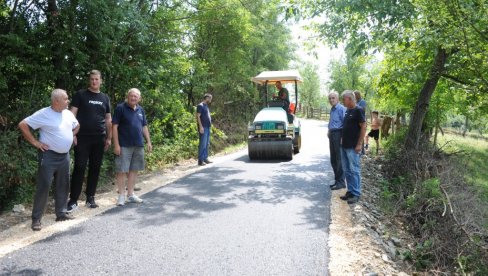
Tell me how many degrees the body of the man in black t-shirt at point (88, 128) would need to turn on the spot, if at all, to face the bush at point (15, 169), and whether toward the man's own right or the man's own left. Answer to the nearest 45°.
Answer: approximately 135° to the man's own right

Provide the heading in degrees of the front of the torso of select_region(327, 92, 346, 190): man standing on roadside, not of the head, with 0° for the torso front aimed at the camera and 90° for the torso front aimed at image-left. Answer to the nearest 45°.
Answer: approximately 45°

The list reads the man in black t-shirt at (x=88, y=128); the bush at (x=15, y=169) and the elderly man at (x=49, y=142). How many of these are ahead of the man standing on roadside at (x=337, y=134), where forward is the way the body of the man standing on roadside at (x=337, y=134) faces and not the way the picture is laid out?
3

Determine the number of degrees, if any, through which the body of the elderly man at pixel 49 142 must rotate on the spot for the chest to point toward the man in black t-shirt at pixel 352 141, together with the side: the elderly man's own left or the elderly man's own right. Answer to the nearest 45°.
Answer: approximately 45° to the elderly man's own left

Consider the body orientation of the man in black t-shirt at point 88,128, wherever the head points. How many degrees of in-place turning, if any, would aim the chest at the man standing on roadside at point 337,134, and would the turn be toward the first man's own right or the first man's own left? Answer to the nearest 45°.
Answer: approximately 90° to the first man's own left

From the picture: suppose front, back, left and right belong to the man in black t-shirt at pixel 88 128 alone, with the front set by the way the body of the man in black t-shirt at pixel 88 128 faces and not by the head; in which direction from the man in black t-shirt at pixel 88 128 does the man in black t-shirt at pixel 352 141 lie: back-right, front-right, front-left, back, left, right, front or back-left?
left

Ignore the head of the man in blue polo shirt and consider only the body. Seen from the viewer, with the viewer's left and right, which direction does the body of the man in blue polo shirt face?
facing the viewer and to the right of the viewer

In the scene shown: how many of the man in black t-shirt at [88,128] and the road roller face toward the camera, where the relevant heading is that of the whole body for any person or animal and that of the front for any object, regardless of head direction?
2

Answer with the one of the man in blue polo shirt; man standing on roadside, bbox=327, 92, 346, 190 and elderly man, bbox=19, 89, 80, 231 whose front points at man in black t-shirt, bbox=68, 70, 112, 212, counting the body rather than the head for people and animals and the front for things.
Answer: the man standing on roadside

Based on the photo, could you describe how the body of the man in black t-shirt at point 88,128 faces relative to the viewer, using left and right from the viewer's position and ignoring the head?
facing the viewer

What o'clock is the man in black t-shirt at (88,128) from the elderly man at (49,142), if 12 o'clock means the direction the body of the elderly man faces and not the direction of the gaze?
The man in black t-shirt is roughly at 9 o'clock from the elderly man.

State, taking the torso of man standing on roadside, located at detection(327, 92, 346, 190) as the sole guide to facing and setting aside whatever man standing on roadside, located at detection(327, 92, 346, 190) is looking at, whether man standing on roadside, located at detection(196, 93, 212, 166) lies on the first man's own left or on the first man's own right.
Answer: on the first man's own right

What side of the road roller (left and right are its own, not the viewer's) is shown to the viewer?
front

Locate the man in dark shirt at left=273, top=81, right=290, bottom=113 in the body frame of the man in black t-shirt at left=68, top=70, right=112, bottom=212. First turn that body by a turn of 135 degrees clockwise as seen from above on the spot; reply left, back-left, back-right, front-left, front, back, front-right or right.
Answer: right

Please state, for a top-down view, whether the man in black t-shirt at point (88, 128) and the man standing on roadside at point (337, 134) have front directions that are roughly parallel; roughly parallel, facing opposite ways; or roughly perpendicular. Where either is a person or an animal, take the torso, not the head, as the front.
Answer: roughly perpendicular

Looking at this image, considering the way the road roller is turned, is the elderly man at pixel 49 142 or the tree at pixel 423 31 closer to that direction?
the elderly man
